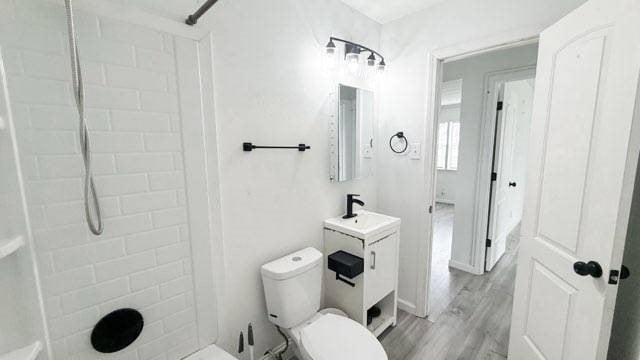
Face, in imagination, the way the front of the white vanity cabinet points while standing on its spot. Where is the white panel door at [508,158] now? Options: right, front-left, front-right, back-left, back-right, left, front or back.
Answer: left

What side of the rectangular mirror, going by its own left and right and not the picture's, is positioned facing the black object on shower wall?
right

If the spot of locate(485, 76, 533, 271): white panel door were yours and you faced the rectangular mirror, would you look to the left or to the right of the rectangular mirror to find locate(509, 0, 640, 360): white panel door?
left

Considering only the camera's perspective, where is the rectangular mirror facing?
facing the viewer and to the right of the viewer

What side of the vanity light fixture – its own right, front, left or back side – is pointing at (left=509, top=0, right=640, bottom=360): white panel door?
front

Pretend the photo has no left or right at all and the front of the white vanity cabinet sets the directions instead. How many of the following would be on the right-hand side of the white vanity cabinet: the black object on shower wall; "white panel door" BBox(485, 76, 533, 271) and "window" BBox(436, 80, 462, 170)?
1

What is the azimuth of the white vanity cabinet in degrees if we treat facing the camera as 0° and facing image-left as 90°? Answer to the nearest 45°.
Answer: approximately 315°

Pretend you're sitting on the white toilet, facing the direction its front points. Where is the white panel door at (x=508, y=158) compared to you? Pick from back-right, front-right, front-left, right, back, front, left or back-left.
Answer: left

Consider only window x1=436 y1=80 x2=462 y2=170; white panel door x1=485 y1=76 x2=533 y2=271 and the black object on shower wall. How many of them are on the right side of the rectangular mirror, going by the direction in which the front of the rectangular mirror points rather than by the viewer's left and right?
1

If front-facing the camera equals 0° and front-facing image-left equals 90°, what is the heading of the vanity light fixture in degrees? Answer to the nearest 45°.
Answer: approximately 315°

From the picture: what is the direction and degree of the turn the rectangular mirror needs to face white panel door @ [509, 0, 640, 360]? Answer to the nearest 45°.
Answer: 0° — it already faces it
